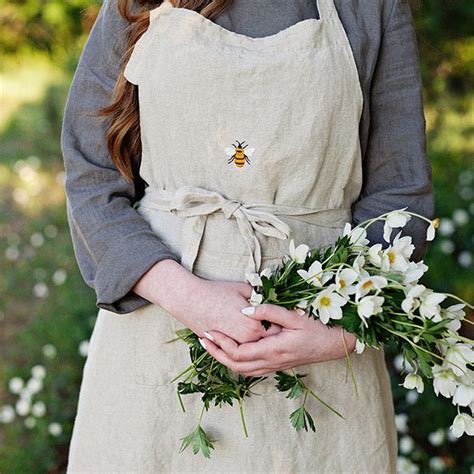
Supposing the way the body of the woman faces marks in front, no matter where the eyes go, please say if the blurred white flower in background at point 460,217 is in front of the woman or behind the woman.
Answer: behind

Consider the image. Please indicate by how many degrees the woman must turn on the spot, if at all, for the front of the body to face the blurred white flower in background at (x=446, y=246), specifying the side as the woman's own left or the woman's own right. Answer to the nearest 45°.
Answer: approximately 135° to the woman's own left

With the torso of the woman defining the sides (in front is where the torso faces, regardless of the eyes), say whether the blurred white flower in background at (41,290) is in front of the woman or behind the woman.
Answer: behind

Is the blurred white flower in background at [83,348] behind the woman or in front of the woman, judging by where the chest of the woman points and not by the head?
behind

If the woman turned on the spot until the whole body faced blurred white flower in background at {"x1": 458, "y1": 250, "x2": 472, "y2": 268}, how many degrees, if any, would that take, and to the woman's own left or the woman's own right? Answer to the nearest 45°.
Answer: approximately 135° to the woman's own left

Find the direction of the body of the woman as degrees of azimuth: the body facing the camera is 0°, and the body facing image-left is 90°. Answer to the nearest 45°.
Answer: approximately 0°

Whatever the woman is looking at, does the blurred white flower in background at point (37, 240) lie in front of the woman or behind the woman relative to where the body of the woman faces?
behind
